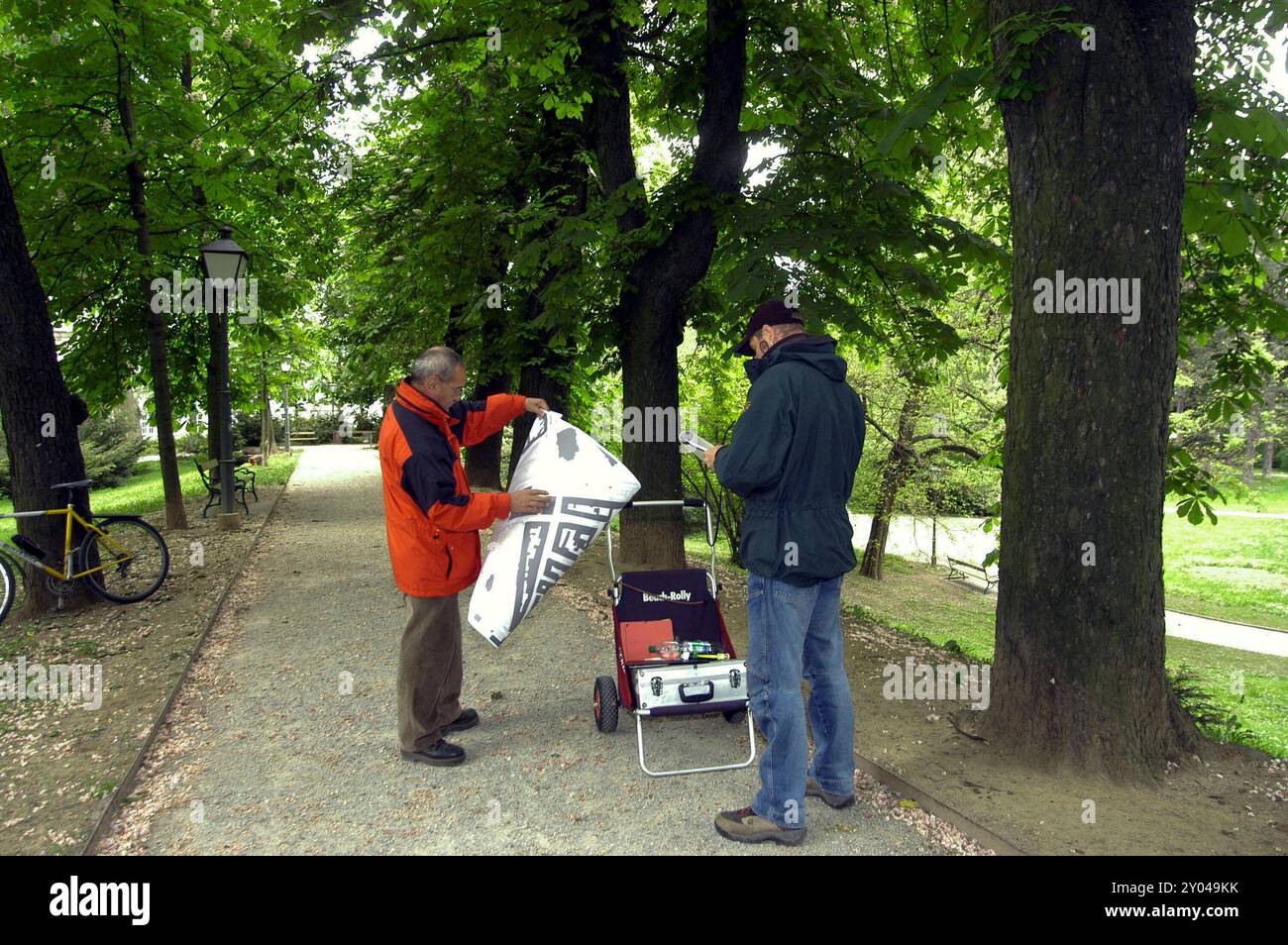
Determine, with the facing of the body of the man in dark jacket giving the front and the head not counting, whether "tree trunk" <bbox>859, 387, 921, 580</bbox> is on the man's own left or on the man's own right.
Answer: on the man's own right

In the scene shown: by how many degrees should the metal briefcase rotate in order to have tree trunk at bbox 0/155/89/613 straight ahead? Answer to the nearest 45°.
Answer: approximately 135° to its right

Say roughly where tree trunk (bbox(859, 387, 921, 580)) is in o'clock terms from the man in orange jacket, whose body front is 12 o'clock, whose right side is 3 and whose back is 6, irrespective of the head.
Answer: The tree trunk is roughly at 10 o'clock from the man in orange jacket.

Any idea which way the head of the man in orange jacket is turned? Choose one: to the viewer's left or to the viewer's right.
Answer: to the viewer's right

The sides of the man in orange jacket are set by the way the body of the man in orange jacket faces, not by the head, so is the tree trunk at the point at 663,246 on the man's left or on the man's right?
on the man's left

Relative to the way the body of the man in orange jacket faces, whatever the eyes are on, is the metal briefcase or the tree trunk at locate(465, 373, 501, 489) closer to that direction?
the metal briefcase

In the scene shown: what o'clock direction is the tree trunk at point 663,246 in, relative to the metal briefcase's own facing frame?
The tree trunk is roughly at 6 o'clock from the metal briefcase.

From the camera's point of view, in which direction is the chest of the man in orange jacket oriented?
to the viewer's right
